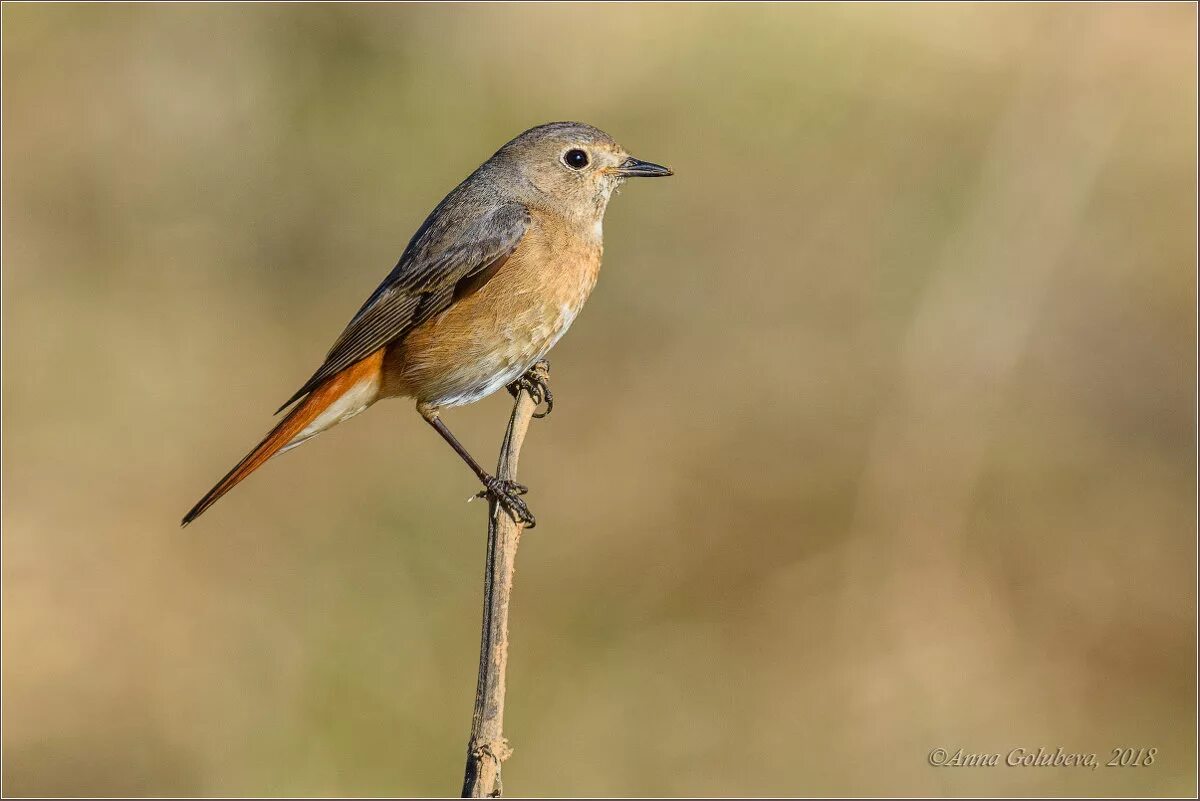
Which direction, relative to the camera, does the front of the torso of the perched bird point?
to the viewer's right
